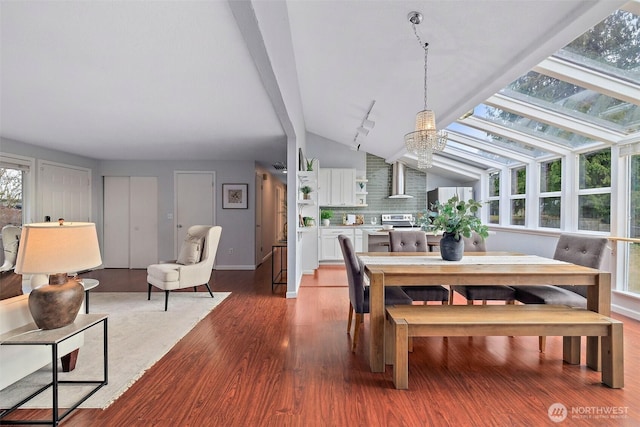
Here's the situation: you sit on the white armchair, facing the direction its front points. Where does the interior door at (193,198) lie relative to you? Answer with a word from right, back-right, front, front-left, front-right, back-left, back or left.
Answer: back-right

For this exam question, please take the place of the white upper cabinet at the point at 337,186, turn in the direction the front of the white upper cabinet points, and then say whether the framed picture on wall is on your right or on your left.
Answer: on your right

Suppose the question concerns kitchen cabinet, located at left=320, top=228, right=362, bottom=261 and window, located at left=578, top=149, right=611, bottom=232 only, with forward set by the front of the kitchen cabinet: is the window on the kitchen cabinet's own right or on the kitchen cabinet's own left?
on the kitchen cabinet's own left

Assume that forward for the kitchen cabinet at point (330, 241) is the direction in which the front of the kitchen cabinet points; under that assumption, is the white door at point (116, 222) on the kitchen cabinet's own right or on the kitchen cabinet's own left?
on the kitchen cabinet's own right

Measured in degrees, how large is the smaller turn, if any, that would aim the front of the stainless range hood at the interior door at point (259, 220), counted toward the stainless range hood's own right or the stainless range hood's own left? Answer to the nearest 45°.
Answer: approximately 90° to the stainless range hood's own right

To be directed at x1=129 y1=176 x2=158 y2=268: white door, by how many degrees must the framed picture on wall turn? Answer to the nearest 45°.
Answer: approximately 90° to its right
